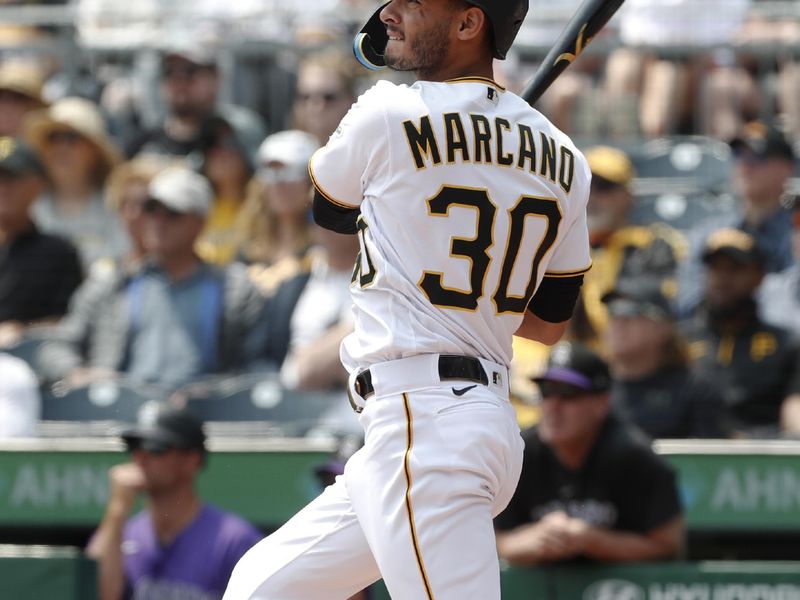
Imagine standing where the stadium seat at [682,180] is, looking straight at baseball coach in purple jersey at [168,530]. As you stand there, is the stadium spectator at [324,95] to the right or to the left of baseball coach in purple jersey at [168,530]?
right

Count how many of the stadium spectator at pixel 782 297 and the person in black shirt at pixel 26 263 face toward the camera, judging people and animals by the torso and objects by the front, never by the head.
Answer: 2

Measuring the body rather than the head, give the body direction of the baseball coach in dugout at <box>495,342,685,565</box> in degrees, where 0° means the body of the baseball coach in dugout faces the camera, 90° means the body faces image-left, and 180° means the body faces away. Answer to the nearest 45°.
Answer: approximately 45°

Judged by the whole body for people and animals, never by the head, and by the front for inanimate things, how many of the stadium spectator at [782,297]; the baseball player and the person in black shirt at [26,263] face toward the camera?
2

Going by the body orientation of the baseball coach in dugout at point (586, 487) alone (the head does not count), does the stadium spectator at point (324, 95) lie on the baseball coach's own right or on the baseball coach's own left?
on the baseball coach's own right

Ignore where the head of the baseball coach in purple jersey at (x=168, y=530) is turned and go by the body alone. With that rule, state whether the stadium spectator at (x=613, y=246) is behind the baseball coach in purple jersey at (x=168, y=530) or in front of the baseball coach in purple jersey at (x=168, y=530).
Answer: behind

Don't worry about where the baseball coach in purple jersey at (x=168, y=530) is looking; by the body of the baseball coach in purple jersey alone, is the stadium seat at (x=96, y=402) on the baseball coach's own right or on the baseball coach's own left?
on the baseball coach's own right
